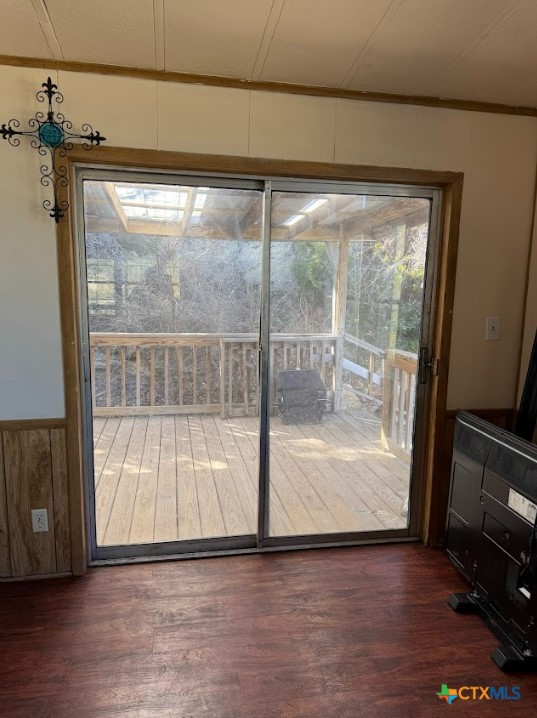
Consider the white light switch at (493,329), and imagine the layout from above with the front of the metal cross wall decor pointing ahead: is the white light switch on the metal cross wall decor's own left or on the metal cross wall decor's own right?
on the metal cross wall decor's own left

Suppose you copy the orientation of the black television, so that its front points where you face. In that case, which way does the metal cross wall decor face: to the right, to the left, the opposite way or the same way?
to the right

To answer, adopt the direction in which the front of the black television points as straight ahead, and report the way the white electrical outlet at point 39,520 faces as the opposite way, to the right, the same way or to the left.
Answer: to the right

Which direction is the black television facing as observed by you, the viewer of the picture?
facing away from the viewer and to the right of the viewer

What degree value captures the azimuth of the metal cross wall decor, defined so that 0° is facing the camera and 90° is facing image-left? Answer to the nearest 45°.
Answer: approximately 0°

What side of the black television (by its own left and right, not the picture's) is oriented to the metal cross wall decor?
back

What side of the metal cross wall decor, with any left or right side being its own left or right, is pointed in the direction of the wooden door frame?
left

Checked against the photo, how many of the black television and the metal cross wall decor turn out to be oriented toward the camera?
1

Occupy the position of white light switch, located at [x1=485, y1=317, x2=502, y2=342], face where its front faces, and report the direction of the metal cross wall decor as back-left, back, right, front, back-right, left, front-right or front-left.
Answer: front-right

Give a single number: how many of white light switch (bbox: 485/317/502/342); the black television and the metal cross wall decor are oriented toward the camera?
2

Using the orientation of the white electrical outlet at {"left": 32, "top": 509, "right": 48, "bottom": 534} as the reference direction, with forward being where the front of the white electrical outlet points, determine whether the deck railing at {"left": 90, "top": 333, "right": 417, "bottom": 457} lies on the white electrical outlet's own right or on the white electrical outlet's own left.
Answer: on the white electrical outlet's own left

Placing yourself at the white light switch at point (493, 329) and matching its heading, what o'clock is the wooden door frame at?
The wooden door frame is roughly at 2 o'clock from the white light switch.
